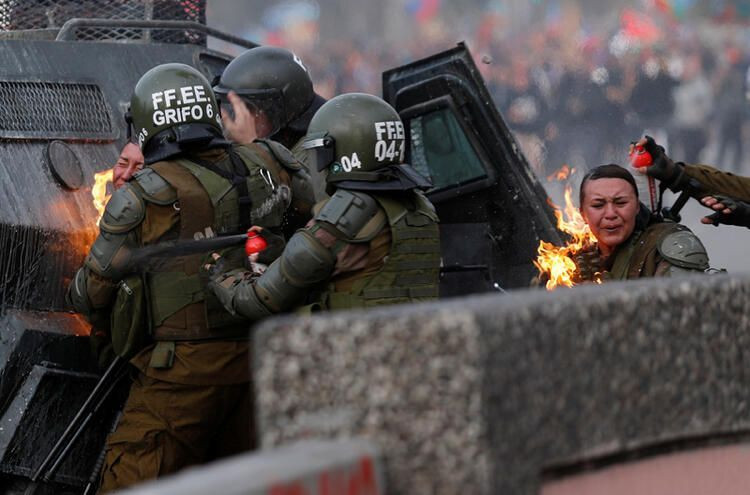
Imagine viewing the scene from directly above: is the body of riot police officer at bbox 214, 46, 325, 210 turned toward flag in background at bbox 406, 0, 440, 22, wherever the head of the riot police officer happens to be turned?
no

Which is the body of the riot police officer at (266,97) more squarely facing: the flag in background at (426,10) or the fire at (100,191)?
the fire

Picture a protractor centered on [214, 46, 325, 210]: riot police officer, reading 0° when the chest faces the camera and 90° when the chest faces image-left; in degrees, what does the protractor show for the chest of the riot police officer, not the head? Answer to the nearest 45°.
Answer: approximately 90°

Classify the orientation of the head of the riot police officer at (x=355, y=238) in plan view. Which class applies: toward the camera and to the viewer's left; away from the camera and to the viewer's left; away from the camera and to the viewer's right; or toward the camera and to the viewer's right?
away from the camera and to the viewer's left

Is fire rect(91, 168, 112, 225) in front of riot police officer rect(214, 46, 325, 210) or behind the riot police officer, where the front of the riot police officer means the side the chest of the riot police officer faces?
in front

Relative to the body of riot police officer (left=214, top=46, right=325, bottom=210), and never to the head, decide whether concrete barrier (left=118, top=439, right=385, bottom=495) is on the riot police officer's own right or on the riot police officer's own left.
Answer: on the riot police officer's own left

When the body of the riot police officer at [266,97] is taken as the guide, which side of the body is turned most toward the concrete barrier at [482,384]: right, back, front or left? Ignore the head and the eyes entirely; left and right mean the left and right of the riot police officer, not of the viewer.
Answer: left

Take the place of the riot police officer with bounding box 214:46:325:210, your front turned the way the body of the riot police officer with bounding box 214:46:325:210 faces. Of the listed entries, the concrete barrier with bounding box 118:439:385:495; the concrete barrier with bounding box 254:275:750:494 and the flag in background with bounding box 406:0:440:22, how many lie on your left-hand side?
2

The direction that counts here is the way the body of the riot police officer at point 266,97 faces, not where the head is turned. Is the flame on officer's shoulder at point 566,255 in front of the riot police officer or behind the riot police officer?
behind
